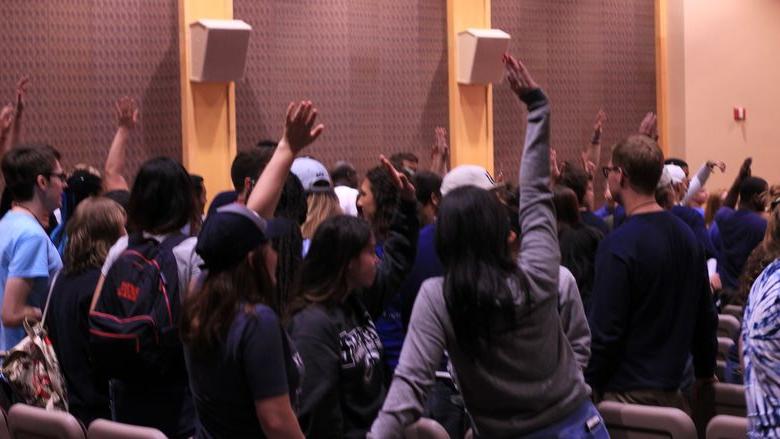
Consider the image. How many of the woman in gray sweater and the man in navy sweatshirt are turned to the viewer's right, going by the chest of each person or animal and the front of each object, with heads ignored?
0

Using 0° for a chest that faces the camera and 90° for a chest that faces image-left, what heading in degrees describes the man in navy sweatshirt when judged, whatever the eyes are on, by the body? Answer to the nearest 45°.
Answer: approximately 135°

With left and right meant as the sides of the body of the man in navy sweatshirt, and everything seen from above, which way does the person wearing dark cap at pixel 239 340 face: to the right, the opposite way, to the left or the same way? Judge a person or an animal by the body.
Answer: to the right

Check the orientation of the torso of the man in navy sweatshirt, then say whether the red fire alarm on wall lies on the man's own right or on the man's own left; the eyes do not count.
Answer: on the man's own right

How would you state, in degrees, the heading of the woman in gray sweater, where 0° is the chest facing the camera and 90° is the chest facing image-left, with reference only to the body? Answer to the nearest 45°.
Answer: approximately 180°

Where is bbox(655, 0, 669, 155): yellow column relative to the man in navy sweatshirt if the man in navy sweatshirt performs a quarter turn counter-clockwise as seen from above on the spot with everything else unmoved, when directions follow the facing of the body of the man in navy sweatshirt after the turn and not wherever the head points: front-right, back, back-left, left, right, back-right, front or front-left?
back-right

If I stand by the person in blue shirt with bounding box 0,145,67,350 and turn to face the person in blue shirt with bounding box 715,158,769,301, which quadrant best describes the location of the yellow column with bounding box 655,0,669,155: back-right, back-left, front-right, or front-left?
front-left

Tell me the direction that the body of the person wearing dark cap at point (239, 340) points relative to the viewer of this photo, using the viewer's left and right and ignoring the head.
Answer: facing away from the viewer and to the right of the viewer

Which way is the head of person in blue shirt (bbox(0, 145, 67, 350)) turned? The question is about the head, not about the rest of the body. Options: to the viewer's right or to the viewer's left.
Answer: to the viewer's right

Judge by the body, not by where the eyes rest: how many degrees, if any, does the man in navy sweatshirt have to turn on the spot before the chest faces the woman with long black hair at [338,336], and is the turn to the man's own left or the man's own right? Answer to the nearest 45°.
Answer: approximately 90° to the man's own left

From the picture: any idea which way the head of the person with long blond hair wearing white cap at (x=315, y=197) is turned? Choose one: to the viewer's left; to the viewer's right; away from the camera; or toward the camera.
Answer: away from the camera

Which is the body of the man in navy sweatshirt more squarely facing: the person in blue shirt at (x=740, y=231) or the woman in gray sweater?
the person in blue shirt

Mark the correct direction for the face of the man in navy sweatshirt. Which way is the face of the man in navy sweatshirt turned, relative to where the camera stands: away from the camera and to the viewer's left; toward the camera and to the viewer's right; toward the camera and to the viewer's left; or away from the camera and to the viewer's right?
away from the camera and to the viewer's left

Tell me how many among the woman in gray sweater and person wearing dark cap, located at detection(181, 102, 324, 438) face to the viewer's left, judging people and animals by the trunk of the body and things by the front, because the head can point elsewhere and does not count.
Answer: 0
